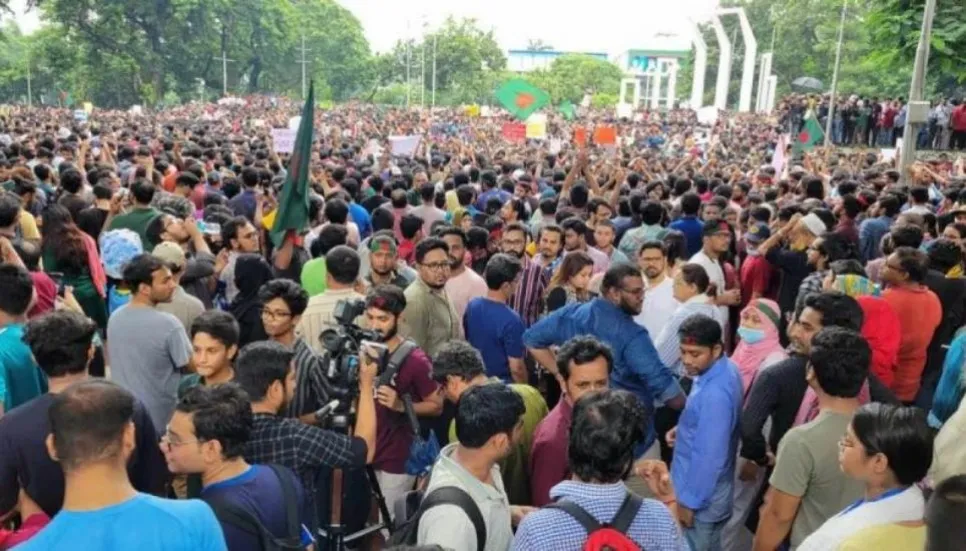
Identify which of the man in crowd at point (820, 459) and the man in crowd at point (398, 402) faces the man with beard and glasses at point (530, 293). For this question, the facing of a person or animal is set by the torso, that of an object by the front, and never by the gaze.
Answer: the man in crowd at point (820, 459)

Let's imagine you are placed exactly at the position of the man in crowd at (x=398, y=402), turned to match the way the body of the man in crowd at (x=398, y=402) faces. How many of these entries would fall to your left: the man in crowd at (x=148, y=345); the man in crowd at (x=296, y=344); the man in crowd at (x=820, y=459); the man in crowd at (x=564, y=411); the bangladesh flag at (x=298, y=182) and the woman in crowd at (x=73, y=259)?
2

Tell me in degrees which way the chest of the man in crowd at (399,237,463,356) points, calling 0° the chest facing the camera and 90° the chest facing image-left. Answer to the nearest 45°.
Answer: approximately 315°

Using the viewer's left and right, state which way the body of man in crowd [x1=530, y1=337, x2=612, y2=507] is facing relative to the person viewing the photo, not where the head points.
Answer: facing the viewer and to the right of the viewer

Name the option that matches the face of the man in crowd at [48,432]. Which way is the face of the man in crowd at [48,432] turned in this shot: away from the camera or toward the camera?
away from the camera

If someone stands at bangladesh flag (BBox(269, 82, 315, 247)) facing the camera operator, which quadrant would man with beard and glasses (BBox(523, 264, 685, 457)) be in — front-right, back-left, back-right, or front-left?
front-left

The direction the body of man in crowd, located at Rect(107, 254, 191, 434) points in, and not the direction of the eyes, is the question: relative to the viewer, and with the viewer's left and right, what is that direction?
facing away from the viewer and to the right of the viewer

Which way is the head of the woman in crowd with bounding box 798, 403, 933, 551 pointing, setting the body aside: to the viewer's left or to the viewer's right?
to the viewer's left

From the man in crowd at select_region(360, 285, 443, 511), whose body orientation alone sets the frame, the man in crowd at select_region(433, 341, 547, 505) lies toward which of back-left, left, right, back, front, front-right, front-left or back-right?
left

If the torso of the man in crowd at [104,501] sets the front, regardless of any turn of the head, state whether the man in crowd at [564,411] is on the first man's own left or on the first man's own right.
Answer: on the first man's own right

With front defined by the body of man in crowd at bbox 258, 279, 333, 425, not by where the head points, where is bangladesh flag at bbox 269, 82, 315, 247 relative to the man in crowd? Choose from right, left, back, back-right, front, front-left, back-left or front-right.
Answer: back-right
